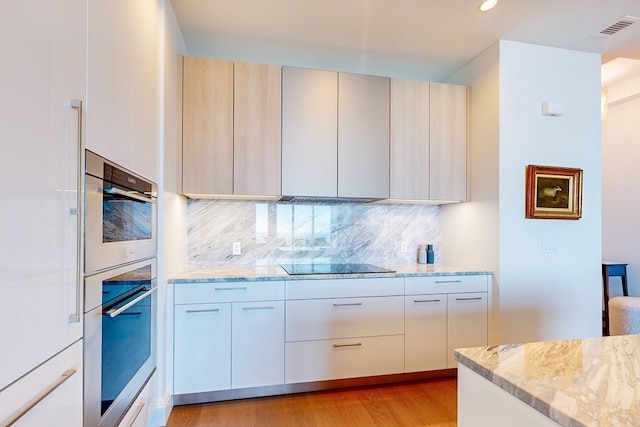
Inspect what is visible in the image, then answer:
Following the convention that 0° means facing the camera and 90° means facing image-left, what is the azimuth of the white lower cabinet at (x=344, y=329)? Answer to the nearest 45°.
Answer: approximately 0°

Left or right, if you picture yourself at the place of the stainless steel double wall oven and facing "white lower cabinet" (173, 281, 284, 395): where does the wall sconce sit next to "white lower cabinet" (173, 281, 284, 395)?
right

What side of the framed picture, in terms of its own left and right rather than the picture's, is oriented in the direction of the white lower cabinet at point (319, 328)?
right

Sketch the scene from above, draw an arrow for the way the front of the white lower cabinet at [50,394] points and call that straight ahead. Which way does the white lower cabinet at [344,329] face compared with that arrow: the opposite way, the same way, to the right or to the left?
to the right

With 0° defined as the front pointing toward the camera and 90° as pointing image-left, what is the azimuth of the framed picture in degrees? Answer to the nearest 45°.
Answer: approximately 315°

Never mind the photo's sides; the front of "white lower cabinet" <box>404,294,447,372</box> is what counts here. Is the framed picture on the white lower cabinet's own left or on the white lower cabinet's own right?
on the white lower cabinet's own left

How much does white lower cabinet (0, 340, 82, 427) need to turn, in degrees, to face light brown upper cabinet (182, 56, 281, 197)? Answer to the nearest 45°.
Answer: approximately 90° to its left

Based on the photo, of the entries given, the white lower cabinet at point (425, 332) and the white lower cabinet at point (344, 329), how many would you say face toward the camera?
2
